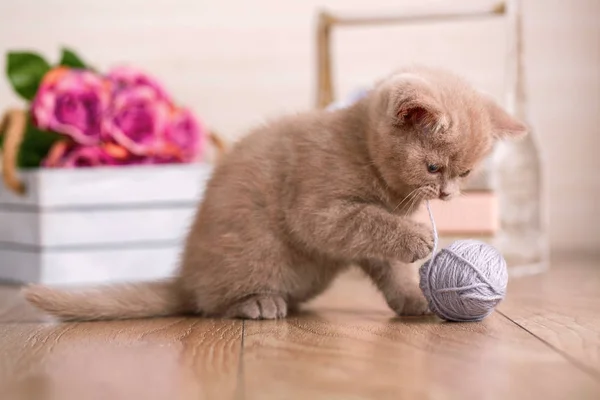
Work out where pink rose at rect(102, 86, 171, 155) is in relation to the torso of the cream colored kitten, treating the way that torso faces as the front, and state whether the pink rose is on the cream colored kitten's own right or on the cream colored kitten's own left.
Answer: on the cream colored kitten's own left

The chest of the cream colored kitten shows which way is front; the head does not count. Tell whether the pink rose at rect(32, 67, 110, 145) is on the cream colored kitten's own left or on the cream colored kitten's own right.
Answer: on the cream colored kitten's own left

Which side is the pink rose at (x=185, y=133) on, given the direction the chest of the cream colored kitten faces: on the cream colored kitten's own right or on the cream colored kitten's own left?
on the cream colored kitten's own left

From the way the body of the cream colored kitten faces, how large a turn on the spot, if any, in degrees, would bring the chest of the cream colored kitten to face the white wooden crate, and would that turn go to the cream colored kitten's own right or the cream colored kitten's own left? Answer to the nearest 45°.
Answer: approximately 135° to the cream colored kitten's own left

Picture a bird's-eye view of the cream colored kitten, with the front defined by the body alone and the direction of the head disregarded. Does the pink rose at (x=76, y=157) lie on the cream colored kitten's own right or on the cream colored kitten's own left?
on the cream colored kitten's own left

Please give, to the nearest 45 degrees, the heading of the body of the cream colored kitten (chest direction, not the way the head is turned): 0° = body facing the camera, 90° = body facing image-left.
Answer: approximately 270°

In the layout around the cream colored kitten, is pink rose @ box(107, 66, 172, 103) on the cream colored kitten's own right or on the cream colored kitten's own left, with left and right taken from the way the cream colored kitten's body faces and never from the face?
on the cream colored kitten's own left

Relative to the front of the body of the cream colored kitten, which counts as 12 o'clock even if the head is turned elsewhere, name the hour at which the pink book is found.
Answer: The pink book is roughly at 10 o'clock from the cream colored kitten.
